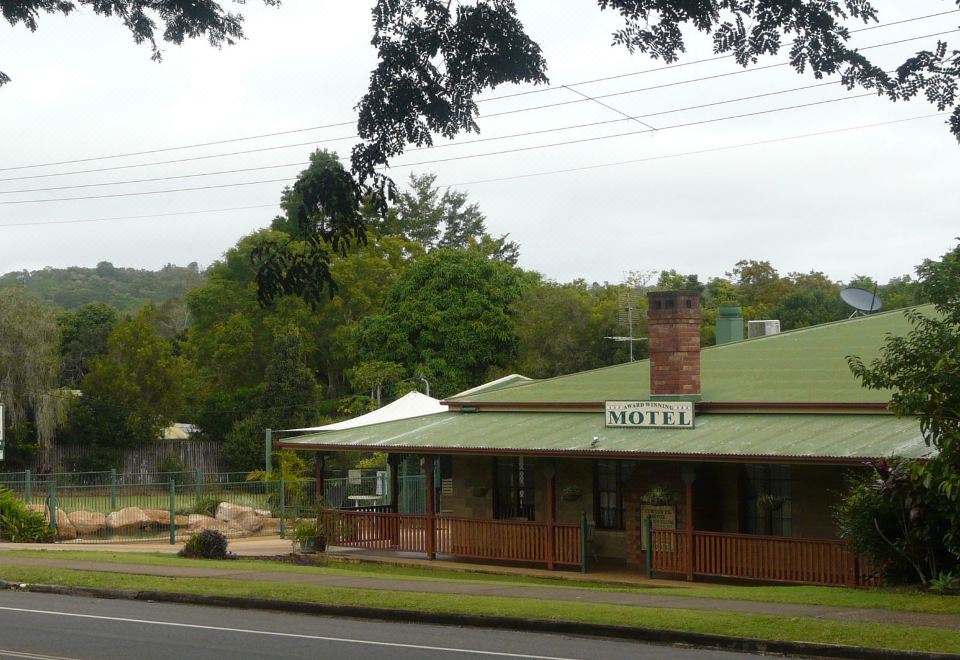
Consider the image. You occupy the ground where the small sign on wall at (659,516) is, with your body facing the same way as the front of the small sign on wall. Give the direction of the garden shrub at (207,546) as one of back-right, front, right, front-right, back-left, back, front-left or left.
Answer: right

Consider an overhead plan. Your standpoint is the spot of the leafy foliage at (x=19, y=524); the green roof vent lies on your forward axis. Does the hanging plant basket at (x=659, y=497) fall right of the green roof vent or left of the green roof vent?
right

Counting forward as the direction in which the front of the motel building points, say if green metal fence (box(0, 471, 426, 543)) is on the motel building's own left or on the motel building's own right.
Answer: on the motel building's own right

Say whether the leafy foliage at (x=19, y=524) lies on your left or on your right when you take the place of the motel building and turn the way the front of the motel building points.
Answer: on your right

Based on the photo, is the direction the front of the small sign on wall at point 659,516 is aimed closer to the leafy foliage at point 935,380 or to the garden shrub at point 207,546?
the leafy foliage

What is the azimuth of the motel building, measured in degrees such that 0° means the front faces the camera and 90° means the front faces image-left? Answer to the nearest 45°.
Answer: approximately 0°

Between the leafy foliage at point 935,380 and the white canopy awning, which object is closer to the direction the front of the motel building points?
the leafy foliage

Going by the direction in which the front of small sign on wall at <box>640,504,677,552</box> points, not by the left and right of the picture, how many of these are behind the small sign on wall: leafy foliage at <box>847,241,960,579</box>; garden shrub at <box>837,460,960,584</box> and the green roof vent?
1

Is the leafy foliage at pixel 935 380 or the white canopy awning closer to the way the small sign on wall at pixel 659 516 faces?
the leafy foliage

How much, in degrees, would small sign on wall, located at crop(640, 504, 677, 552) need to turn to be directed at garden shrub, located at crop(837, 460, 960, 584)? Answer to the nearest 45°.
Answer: approximately 45° to its left

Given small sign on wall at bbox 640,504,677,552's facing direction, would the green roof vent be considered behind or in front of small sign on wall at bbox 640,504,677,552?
behind

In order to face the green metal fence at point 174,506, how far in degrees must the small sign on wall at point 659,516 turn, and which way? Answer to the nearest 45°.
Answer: approximately 135° to its right

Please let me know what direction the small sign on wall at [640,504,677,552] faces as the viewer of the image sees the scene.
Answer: facing the viewer

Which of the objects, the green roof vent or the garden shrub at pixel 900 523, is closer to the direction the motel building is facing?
the garden shrub
